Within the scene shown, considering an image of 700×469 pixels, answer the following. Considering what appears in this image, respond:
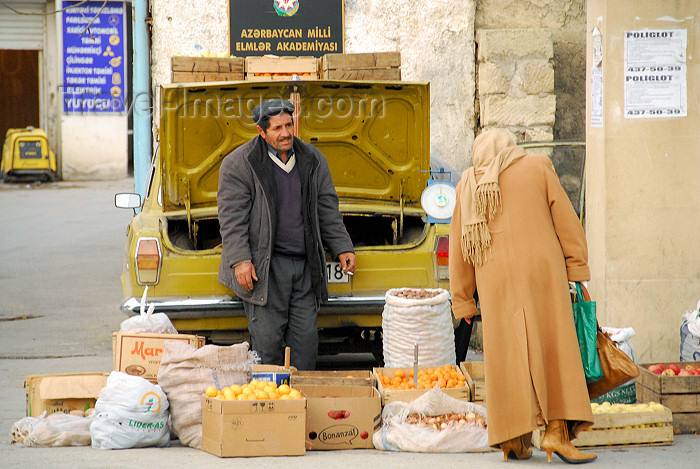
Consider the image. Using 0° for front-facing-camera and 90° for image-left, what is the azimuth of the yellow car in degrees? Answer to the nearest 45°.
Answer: approximately 180°

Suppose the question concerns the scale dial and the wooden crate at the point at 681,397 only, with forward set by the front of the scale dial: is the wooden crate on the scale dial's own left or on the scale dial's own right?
on the scale dial's own left

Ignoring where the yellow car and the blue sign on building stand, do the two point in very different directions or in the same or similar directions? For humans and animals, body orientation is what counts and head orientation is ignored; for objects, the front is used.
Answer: very different directions

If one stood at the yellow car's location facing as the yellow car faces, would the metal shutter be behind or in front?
in front

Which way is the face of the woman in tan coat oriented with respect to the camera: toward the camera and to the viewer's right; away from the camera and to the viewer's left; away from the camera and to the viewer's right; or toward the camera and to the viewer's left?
away from the camera and to the viewer's left

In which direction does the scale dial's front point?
toward the camera

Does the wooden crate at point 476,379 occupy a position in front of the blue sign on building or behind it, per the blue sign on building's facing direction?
in front

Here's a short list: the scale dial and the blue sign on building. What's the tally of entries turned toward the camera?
2

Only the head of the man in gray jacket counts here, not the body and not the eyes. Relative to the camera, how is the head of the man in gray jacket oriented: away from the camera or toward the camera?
toward the camera

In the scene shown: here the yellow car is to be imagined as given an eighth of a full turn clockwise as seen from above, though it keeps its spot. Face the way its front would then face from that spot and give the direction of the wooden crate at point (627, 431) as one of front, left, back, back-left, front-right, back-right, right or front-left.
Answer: right

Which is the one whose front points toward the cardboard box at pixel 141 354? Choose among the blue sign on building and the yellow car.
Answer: the blue sign on building

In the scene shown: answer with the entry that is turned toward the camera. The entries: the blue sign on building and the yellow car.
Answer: the blue sign on building

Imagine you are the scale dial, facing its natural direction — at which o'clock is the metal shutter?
The metal shutter is roughly at 5 o'clock from the scale dial.

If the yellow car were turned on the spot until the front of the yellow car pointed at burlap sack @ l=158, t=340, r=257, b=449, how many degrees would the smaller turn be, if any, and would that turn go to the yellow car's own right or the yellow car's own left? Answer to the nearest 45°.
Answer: approximately 135° to the yellow car's own left

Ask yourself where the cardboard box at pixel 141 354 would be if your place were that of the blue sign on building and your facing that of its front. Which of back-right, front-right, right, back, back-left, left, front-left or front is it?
front
